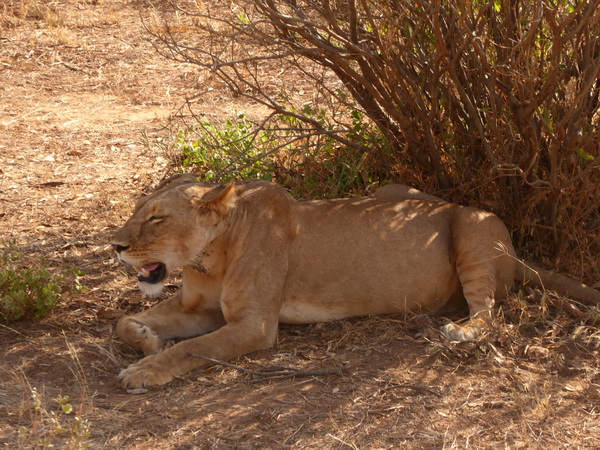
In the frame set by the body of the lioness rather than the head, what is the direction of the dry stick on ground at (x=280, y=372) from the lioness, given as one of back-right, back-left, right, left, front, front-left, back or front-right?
left

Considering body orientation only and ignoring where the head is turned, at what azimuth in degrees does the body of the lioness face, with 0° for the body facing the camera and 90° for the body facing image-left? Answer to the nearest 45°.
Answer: approximately 90°

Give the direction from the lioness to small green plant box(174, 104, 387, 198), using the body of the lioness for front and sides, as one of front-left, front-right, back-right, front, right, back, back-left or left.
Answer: right

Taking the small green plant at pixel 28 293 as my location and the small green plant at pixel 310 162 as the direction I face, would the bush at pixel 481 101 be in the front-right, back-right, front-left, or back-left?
front-right

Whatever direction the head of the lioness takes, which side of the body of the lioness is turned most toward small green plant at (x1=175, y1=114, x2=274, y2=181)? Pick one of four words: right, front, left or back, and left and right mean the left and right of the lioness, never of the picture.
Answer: right

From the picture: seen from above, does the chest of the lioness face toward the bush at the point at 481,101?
no

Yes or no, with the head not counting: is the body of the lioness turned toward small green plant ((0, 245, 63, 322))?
yes

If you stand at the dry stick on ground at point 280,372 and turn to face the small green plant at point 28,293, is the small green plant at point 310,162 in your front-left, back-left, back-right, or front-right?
front-right

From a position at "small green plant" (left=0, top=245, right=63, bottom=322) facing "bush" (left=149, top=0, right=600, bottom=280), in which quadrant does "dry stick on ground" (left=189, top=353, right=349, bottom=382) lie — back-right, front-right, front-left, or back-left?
front-right

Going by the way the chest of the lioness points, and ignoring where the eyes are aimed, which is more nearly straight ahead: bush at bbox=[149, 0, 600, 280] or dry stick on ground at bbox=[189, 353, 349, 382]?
the dry stick on ground

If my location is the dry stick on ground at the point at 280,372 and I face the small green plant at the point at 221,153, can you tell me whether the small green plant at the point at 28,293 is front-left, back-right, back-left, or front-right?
front-left

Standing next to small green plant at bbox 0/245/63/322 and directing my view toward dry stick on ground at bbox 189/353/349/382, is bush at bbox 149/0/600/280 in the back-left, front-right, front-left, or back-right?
front-left
